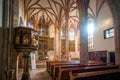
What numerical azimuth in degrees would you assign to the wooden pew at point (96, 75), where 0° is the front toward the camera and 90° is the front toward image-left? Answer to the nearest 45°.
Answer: approximately 135°

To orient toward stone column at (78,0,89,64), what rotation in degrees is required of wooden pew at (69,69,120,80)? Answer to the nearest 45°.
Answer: approximately 45° to its right

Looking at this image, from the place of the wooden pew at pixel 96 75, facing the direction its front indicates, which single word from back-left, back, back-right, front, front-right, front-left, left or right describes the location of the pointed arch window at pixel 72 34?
front-right

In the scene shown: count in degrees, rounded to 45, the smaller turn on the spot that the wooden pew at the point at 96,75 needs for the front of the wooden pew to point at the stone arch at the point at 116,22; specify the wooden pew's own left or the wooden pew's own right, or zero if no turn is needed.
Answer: approximately 45° to the wooden pew's own right
